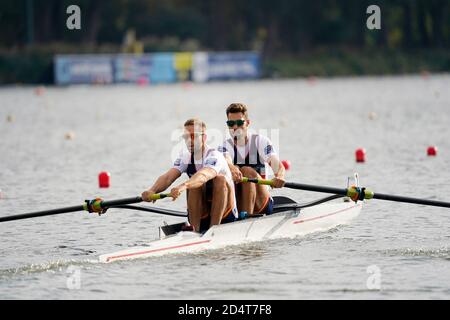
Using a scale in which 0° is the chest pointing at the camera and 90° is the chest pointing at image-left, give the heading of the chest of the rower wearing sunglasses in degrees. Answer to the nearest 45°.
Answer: approximately 45°

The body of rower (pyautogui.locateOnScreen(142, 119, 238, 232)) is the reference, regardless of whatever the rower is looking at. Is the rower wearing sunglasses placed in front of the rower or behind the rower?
behind

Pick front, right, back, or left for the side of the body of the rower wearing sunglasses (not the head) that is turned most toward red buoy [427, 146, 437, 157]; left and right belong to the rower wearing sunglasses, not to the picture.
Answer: back

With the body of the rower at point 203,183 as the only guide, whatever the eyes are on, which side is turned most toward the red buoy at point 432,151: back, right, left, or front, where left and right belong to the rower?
back

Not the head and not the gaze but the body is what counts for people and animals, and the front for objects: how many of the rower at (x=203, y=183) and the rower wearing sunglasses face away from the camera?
0

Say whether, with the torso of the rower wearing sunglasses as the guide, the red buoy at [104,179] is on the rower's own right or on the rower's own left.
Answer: on the rower's own right

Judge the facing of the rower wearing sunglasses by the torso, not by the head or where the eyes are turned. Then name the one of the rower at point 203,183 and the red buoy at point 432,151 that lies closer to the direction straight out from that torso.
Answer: the rower

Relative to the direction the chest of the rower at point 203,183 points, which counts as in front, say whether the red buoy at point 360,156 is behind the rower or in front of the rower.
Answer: behind

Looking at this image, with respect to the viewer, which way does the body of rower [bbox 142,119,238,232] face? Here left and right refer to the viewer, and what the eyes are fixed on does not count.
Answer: facing the viewer and to the left of the viewer

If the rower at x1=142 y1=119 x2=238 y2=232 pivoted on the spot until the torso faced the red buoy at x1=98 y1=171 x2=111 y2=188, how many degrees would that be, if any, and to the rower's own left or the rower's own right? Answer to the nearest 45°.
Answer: approximately 135° to the rower's own right
